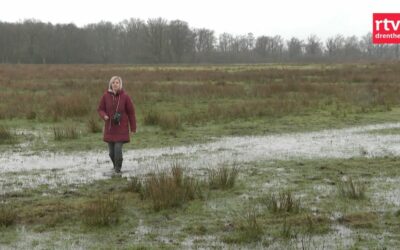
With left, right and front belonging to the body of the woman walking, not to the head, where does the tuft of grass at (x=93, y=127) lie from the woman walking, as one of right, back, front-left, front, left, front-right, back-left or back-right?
back

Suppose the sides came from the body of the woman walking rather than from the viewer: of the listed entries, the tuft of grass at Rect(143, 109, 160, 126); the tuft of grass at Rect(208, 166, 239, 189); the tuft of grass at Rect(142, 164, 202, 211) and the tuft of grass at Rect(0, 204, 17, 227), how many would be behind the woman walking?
1

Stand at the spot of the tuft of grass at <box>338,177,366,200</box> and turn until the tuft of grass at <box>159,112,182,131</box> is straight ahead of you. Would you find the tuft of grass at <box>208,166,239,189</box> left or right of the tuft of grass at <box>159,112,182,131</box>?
left

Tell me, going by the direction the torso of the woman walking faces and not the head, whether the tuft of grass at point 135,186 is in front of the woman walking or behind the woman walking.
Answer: in front

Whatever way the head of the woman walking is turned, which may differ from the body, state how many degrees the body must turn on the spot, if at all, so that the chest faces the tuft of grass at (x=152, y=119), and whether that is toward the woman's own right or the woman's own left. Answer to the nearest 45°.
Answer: approximately 180°

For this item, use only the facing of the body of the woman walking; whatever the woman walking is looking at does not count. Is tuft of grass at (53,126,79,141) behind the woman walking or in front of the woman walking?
behind

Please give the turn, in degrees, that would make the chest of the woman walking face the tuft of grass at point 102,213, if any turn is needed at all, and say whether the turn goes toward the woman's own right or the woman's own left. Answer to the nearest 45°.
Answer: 0° — they already face it

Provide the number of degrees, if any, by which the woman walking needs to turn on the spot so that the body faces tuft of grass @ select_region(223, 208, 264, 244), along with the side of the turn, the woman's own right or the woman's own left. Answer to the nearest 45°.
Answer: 0° — they already face it

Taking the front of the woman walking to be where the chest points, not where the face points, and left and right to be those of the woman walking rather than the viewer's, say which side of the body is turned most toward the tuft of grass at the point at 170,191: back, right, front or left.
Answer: front

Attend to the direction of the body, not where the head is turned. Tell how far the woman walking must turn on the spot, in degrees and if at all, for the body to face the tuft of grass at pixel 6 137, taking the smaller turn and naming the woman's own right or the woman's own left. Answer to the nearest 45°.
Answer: approximately 135° to the woman's own right

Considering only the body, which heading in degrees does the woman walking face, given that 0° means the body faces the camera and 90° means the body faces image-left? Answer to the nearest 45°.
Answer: approximately 0°

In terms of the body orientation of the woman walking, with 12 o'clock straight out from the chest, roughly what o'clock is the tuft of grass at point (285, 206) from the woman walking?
The tuft of grass is roughly at 11 o'clock from the woman walking.

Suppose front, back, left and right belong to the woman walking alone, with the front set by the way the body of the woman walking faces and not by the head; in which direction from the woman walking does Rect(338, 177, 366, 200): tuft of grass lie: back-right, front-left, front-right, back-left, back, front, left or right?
front-left
